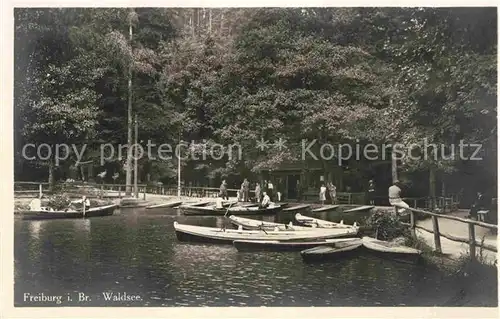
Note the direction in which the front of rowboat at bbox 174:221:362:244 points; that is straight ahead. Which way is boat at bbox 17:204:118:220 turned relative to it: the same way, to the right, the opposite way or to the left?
the opposite way

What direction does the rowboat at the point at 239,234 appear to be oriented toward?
to the viewer's left

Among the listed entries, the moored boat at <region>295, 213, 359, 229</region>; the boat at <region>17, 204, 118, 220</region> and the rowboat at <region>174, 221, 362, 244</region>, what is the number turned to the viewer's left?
2
